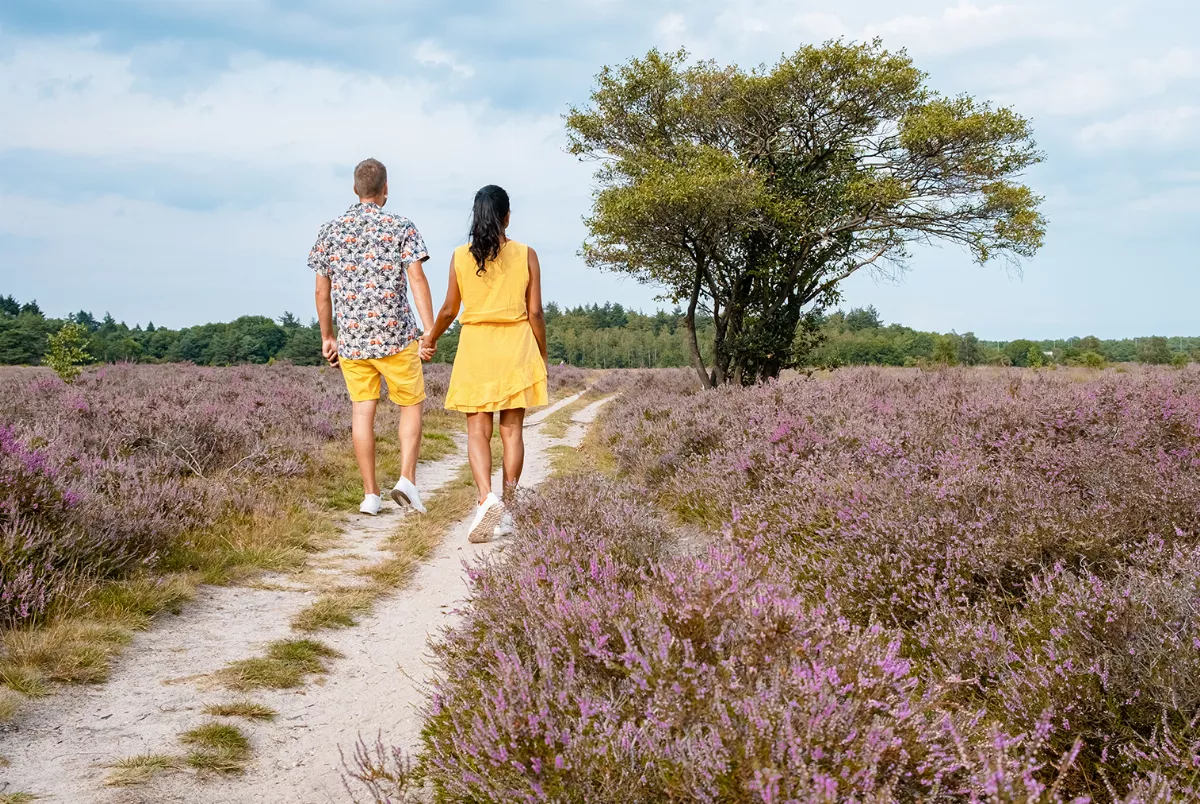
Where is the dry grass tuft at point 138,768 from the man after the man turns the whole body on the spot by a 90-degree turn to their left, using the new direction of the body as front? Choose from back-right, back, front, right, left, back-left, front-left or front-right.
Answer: left

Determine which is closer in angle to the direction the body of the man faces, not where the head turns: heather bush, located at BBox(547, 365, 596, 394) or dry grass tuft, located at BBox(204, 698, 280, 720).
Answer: the heather bush

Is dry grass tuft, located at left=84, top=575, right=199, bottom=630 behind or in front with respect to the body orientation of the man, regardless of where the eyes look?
behind

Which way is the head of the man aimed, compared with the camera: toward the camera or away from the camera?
away from the camera

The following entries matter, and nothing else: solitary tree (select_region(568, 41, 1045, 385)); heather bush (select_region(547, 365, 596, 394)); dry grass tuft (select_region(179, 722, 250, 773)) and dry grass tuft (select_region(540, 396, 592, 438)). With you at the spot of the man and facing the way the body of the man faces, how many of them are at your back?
1

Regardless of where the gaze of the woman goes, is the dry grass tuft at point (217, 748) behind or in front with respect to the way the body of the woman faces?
behind

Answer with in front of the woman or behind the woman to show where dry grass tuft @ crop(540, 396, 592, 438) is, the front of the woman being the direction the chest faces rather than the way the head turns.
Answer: in front

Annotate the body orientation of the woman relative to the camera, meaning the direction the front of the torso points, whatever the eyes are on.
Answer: away from the camera

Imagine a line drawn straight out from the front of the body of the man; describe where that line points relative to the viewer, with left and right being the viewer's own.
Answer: facing away from the viewer

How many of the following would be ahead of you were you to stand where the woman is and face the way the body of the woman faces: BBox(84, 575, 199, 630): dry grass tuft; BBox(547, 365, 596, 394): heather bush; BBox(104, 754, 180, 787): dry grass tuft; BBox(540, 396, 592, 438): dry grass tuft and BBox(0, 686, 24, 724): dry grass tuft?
2

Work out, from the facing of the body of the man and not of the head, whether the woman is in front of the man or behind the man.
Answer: behind

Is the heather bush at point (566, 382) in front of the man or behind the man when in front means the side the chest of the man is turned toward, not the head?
in front

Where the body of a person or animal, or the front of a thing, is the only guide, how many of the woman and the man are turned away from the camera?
2

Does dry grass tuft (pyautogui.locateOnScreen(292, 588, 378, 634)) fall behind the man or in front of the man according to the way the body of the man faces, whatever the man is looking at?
behind
